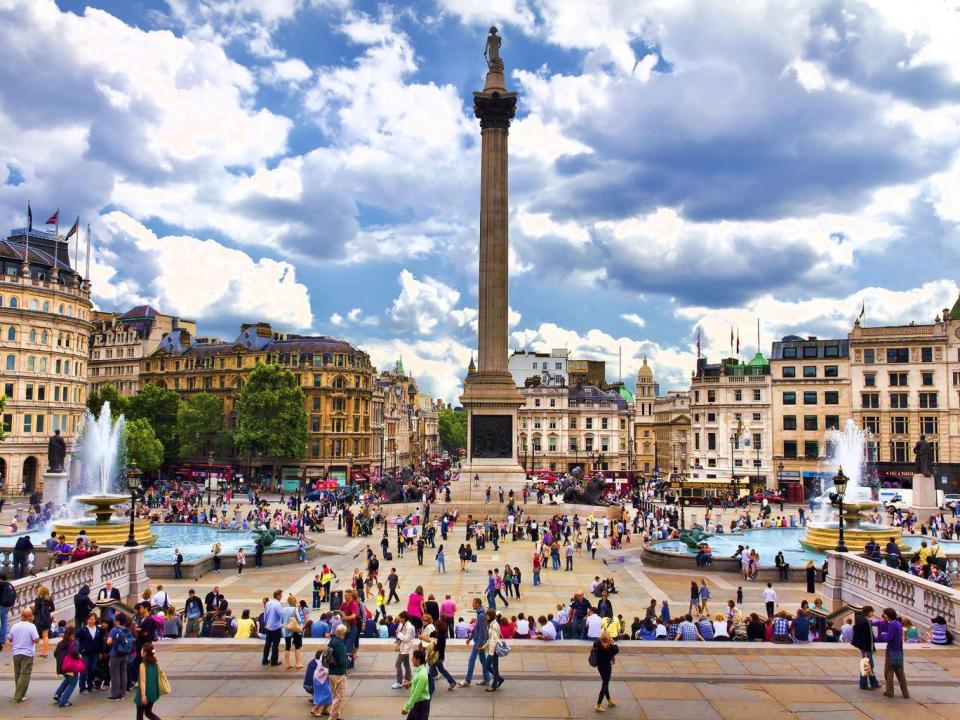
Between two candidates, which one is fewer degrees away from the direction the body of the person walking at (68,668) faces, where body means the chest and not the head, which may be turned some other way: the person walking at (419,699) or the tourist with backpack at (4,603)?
the person walking

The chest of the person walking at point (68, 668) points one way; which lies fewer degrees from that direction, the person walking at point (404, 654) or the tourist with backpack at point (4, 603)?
the person walking
